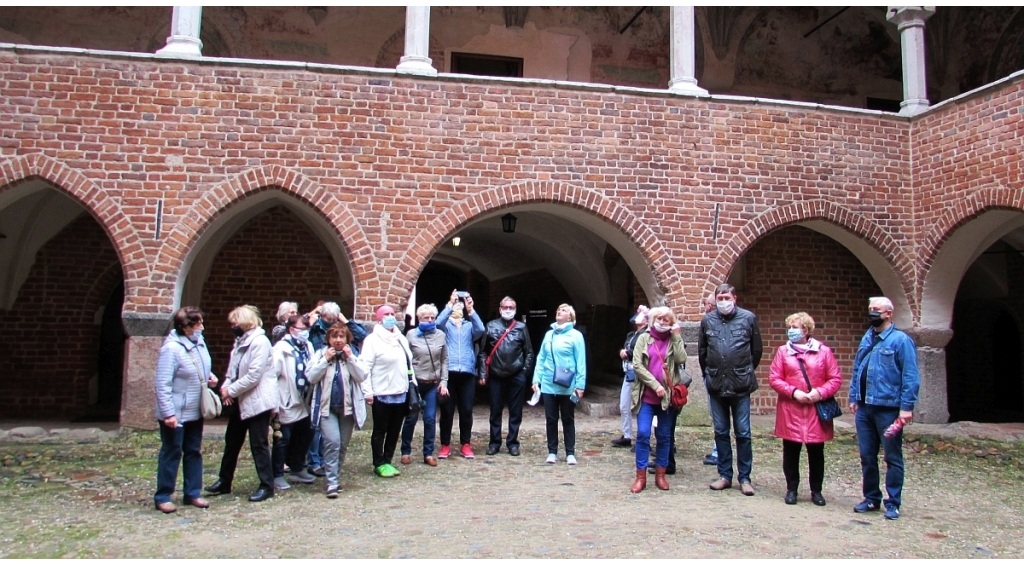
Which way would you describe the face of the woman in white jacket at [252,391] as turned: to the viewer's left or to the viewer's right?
to the viewer's left

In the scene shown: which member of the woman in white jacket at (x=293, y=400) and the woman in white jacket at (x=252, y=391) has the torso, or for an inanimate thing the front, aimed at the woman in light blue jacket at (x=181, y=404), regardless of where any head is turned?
the woman in white jacket at (x=252, y=391)

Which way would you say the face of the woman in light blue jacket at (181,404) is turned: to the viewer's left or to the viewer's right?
to the viewer's right

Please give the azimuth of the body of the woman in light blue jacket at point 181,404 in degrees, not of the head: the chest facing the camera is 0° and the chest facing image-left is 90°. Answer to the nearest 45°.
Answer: approximately 315°

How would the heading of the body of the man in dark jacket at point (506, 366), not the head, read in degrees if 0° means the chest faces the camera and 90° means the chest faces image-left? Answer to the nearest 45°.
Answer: approximately 0°

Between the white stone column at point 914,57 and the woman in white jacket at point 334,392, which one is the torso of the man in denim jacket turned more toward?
the woman in white jacket

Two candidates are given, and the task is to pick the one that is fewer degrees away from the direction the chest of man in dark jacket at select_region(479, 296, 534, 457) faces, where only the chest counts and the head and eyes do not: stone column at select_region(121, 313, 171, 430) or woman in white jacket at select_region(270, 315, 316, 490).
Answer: the woman in white jacket

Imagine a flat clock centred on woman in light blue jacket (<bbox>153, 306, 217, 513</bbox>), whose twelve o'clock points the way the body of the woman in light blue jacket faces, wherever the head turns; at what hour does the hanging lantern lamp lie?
The hanging lantern lamp is roughly at 9 o'clock from the woman in light blue jacket.
